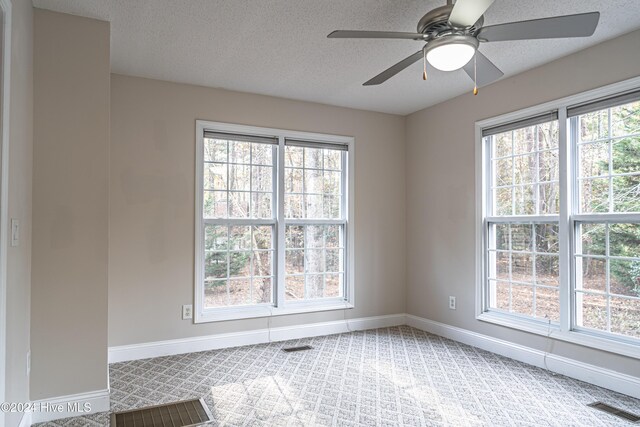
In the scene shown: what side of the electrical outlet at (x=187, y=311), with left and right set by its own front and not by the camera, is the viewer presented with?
front

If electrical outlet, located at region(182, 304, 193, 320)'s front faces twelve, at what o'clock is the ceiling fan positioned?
The ceiling fan is roughly at 11 o'clock from the electrical outlet.

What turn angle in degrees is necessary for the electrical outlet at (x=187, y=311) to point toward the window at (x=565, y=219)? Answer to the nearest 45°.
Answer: approximately 45° to its left

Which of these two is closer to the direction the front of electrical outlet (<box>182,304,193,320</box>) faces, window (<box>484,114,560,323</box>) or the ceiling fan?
the ceiling fan

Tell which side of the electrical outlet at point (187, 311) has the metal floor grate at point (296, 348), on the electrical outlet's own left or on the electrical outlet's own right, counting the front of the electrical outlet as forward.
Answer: on the electrical outlet's own left

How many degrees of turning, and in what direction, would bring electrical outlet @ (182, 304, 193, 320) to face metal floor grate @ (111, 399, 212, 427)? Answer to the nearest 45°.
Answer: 0° — it already faces it

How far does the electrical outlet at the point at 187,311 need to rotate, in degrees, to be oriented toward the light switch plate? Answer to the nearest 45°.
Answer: approximately 45° to its right
